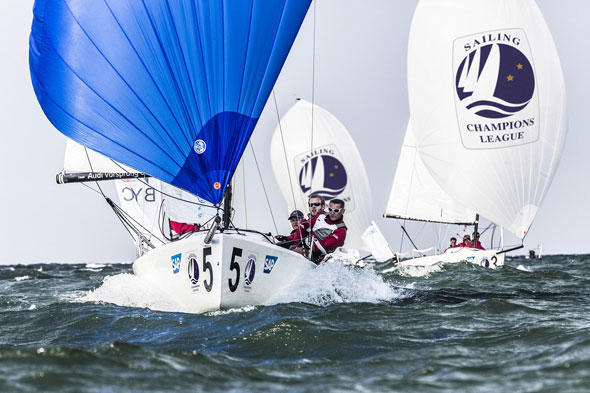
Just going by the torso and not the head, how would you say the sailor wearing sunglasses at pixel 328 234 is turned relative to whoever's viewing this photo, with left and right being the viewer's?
facing the viewer and to the left of the viewer

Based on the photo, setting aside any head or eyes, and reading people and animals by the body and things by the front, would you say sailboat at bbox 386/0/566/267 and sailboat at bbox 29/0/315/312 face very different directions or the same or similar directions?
same or similar directions

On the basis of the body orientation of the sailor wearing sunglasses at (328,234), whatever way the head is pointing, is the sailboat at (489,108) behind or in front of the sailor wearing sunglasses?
behind

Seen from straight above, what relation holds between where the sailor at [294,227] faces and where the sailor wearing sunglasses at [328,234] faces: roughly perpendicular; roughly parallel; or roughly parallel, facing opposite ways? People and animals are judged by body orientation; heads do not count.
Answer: roughly parallel

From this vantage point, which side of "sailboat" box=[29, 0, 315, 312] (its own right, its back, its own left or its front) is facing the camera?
front
